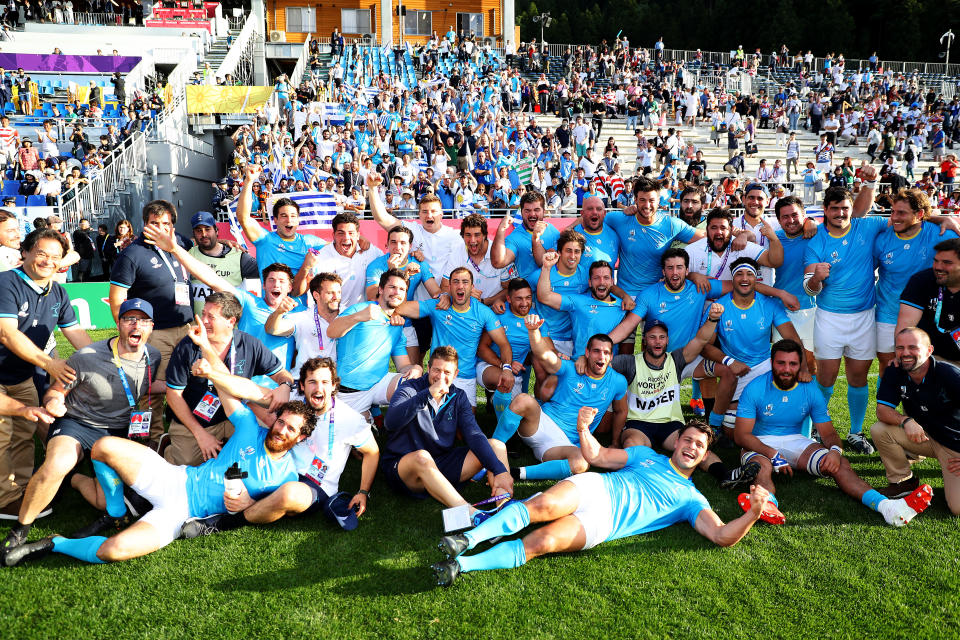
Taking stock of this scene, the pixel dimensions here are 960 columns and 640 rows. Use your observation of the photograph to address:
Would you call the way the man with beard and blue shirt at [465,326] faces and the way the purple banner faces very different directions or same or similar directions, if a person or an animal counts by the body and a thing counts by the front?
same or similar directions

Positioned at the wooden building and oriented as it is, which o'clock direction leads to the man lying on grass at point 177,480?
The man lying on grass is roughly at 12 o'clock from the wooden building.

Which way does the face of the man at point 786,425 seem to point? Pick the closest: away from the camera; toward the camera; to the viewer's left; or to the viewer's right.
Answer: toward the camera

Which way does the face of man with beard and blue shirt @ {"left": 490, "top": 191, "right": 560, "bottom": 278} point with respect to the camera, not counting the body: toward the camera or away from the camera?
toward the camera

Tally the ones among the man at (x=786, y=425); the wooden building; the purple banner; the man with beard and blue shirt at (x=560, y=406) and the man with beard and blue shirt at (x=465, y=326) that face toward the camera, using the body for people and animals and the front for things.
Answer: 5

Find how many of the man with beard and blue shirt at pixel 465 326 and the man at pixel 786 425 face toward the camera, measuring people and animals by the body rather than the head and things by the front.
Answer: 2

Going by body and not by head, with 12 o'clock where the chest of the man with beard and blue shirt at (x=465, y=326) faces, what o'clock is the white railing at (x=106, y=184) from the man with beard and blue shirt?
The white railing is roughly at 5 o'clock from the man with beard and blue shirt.

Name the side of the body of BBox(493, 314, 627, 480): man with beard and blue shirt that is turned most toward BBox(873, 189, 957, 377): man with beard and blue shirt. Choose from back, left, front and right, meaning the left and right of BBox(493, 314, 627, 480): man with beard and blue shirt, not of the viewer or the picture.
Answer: left

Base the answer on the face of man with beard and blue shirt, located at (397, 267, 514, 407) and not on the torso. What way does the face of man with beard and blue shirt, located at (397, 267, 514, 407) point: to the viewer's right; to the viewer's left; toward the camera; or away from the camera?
toward the camera

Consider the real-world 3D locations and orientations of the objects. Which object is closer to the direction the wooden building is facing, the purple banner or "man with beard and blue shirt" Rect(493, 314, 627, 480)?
the man with beard and blue shirt

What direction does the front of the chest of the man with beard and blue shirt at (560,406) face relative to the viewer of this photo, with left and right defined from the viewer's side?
facing the viewer

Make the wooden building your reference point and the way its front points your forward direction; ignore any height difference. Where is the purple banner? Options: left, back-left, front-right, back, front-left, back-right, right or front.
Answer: front-right

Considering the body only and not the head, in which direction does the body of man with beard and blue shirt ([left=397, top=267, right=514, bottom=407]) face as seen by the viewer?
toward the camera

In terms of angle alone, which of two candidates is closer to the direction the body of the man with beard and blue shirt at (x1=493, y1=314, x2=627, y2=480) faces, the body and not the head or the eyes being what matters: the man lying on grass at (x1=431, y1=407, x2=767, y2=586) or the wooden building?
the man lying on grass

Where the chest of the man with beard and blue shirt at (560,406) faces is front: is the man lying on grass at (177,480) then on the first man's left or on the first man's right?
on the first man's right

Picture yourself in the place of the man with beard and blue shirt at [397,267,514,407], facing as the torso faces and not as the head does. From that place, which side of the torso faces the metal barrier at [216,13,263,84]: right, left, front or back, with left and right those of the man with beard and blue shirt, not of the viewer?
back

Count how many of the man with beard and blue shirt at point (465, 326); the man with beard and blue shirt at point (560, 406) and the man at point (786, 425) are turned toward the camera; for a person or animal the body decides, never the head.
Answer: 3

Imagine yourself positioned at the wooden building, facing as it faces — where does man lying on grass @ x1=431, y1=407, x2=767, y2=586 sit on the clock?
The man lying on grass is roughly at 12 o'clock from the wooden building.
